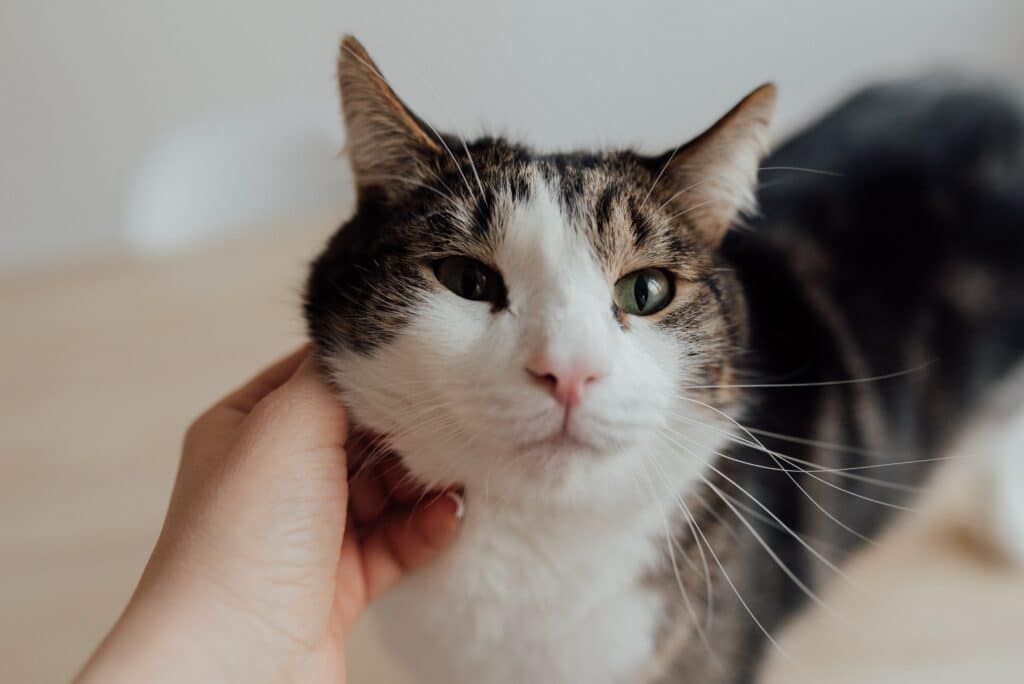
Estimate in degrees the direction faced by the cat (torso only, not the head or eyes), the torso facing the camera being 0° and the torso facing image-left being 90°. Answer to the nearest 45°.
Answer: approximately 45°

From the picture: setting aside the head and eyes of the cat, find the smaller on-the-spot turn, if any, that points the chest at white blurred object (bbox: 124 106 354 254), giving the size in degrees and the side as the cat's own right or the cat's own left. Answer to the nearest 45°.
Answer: approximately 90° to the cat's own right
